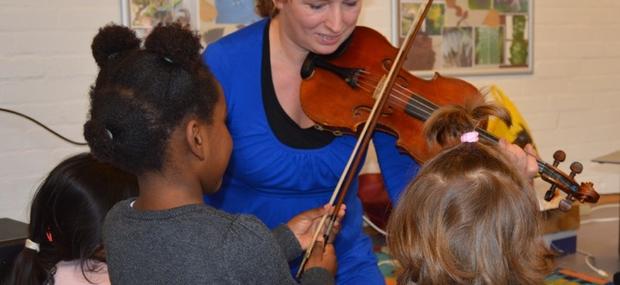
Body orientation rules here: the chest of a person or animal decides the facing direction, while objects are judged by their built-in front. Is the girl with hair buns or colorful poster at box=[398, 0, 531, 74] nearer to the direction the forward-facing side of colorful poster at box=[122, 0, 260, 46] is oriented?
the girl with hair buns

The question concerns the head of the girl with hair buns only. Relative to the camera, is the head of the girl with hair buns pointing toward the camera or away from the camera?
away from the camera

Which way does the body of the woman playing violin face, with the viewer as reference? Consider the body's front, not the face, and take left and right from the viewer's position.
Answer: facing the viewer and to the right of the viewer

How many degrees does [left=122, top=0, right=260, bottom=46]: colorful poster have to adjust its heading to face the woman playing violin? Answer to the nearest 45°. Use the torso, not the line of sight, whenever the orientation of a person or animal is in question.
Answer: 0° — it already faces them

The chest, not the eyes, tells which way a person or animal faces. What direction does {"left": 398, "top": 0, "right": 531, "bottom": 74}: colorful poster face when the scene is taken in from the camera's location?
facing the viewer

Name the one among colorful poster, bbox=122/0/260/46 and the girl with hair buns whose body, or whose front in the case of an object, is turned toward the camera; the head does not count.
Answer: the colorful poster

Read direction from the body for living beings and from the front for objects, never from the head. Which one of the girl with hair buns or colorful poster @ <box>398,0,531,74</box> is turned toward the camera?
the colorful poster

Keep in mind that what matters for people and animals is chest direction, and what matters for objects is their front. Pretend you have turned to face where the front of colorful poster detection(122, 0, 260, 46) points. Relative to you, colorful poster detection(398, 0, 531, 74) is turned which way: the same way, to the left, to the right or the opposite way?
the same way

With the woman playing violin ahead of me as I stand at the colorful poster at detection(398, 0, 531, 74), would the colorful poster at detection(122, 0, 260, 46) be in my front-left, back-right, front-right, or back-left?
front-right

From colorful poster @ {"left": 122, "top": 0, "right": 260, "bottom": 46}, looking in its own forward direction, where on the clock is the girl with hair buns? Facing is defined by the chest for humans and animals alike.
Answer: The girl with hair buns is roughly at 12 o'clock from the colorful poster.

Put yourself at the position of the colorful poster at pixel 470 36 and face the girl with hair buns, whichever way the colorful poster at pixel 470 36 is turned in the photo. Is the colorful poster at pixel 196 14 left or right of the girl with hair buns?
right

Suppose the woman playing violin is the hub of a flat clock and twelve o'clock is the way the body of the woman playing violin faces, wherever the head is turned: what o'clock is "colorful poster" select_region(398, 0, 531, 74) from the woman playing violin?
The colorful poster is roughly at 8 o'clock from the woman playing violin.

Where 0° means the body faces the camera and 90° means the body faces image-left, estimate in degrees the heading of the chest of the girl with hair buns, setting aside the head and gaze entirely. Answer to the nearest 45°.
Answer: approximately 225°

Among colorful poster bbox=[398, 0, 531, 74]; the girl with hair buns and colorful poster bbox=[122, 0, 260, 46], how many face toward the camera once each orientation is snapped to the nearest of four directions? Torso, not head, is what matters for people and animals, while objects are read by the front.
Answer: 2

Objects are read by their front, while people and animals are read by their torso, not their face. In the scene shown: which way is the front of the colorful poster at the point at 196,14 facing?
toward the camera
